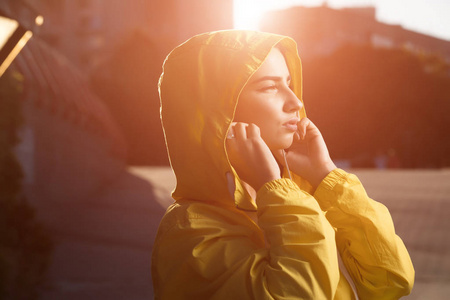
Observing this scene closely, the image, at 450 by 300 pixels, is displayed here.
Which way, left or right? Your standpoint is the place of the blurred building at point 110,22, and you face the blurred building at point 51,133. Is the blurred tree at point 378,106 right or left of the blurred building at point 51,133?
left

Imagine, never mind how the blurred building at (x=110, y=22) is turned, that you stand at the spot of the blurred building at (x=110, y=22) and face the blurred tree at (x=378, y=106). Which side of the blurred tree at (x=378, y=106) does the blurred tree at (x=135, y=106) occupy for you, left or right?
right

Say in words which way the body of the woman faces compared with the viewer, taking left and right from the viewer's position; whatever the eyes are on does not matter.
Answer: facing the viewer and to the right of the viewer

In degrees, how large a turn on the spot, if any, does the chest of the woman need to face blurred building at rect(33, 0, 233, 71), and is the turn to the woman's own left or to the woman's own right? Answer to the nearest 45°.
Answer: approximately 135° to the woman's own left

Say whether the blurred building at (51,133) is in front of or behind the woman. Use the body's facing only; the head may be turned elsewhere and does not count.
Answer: behind
